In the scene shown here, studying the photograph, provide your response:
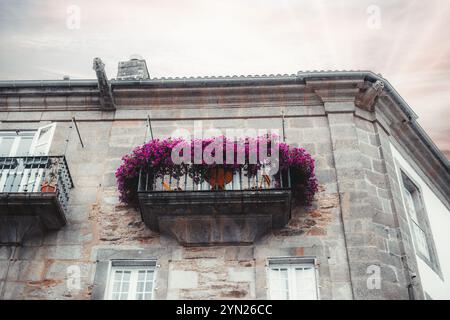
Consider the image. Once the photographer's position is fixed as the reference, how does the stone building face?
facing the viewer
